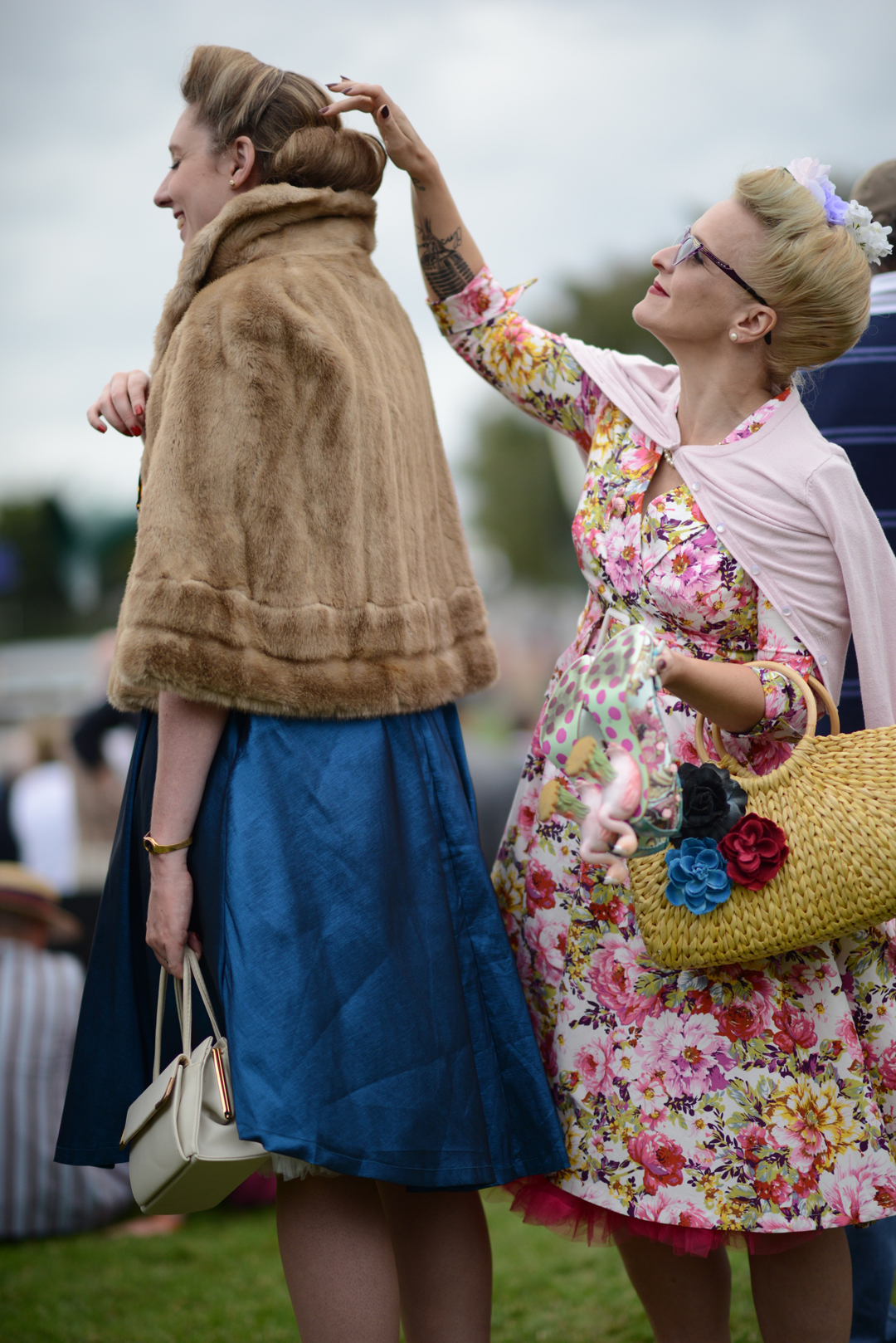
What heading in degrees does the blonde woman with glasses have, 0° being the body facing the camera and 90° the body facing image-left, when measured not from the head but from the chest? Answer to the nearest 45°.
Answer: approximately 45°

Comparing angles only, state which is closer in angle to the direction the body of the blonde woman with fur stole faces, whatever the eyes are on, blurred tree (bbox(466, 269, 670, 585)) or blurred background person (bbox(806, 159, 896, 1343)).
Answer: the blurred tree

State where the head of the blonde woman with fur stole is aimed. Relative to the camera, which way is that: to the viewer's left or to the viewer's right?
to the viewer's left

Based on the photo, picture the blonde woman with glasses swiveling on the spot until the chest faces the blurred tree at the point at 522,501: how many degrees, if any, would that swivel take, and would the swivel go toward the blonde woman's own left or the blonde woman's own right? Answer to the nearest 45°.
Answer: approximately 135° to the blonde woman's own right

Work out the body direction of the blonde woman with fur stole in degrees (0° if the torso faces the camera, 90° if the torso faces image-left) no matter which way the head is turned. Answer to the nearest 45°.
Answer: approximately 135°

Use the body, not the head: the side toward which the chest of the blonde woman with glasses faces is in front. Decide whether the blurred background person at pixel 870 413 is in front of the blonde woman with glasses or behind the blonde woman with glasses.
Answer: behind
